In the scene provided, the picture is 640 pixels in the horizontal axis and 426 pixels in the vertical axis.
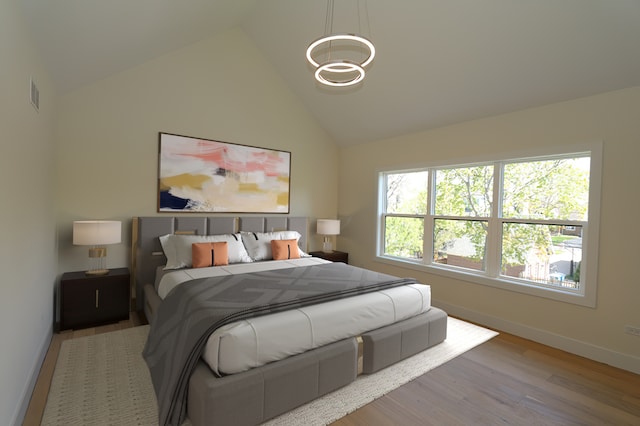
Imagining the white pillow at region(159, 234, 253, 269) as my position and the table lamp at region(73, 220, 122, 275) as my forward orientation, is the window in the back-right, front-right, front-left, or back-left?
back-left

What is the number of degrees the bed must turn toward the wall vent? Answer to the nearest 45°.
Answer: approximately 135° to its right

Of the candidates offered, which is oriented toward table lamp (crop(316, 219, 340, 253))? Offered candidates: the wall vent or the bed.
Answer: the wall vent

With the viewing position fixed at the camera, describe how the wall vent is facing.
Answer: facing to the right of the viewer

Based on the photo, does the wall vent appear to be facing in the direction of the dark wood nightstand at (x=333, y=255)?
yes

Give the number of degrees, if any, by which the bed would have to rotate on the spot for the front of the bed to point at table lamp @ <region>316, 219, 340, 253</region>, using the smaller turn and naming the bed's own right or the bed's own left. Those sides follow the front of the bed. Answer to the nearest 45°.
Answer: approximately 135° to the bed's own left

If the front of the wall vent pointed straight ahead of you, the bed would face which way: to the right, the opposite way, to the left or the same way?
to the right
